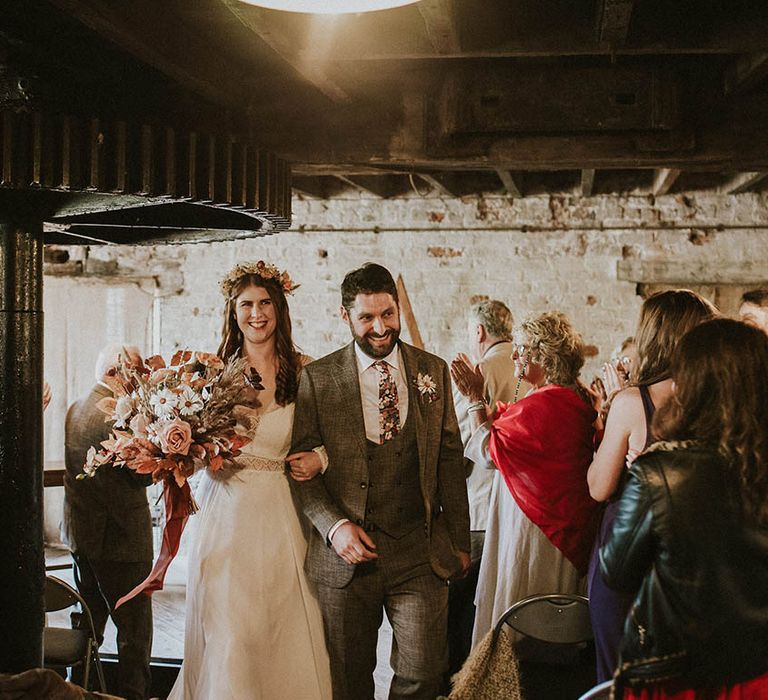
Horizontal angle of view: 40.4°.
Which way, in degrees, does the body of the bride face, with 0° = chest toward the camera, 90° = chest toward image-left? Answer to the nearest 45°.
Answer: approximately 0°

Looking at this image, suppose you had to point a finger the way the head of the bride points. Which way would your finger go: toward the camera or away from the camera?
toward the camera

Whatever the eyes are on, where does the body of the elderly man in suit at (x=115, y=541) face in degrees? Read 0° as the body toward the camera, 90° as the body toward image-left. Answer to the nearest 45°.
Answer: approximately 270°

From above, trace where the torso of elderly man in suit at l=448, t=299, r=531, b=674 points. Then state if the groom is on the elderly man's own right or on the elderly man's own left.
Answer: on the elderly man's own left

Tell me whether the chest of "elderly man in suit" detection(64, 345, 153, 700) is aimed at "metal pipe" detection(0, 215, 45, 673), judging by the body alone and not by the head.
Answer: no

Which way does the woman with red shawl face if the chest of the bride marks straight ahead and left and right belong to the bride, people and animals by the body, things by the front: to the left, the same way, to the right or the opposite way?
to the right

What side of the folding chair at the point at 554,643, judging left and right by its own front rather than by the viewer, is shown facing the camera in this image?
back

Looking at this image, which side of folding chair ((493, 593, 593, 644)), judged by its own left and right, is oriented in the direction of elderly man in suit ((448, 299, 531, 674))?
front

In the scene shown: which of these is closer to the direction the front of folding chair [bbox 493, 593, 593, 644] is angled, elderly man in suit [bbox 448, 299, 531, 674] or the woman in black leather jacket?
the elderly man in suit

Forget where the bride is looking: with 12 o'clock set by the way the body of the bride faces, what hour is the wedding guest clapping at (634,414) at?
The wedding guest clapping is roughly at 10 o'clock from the bride.

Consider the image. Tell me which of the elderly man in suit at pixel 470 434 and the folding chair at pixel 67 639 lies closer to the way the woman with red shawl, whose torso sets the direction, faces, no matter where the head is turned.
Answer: the folding chair

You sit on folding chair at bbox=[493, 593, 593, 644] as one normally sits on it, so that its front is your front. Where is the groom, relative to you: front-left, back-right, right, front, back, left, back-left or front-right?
left

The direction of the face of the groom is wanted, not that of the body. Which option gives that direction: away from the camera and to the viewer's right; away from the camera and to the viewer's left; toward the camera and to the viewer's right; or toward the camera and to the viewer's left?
toward the camera and to the viewer's right

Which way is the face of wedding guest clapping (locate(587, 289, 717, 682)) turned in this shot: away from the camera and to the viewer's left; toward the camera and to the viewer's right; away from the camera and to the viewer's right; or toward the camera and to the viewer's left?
away from the camera and to the viewer's left

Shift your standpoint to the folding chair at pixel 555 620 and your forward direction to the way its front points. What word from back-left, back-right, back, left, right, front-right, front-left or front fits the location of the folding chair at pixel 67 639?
left
